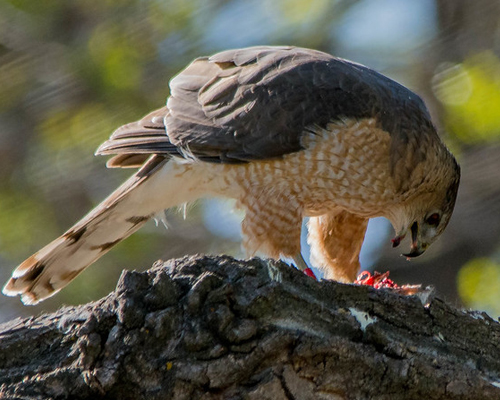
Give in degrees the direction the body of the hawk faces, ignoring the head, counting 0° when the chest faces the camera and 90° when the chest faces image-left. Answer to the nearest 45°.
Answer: approximately 270°
